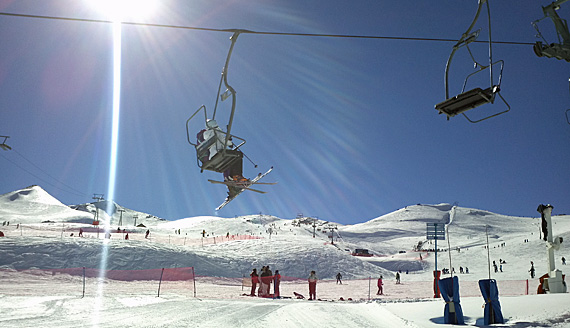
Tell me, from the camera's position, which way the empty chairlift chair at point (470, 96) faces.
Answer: facing away from the viewer and to the right of the viewer

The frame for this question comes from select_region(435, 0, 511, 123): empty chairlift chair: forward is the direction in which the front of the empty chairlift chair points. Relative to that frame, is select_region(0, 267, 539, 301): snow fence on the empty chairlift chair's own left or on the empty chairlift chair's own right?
on the empty chairlift chair's own left
